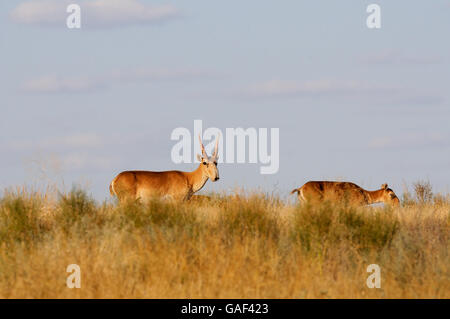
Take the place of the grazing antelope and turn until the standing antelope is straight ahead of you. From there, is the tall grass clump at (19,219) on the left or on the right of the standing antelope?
left

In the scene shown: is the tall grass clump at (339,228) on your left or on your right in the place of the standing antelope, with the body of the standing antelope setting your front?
on your right

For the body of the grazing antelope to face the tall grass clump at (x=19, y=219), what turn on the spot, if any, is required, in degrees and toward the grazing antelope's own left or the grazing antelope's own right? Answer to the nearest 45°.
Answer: approximately 135° to the grazing antelope's own right

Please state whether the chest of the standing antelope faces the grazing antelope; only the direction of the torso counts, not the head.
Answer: yes

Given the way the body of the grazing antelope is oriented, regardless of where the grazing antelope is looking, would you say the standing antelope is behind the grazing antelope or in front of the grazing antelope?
behind

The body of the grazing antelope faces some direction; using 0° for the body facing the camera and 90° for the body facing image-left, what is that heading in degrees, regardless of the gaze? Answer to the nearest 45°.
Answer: approximately 270°

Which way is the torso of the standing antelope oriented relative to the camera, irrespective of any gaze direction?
to the viewer's right

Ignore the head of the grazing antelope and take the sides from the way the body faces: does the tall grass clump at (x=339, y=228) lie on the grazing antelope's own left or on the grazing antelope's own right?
on the grazing antelope's own right

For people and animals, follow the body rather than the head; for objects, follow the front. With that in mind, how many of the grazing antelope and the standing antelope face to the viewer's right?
2
